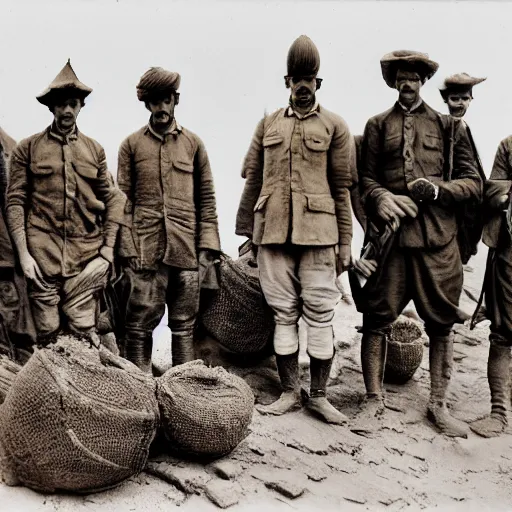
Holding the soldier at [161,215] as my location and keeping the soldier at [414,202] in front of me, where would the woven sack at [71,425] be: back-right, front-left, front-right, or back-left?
back-right

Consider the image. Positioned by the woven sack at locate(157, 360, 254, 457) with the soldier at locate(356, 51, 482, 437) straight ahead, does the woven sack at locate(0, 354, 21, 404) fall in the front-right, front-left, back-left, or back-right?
back-left

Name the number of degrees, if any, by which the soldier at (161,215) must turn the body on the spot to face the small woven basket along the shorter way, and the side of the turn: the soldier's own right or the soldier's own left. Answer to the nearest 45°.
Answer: approximately 90° to the soldier's own left

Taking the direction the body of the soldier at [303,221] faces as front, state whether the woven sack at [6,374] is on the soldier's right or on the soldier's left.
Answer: on the soldier's right
